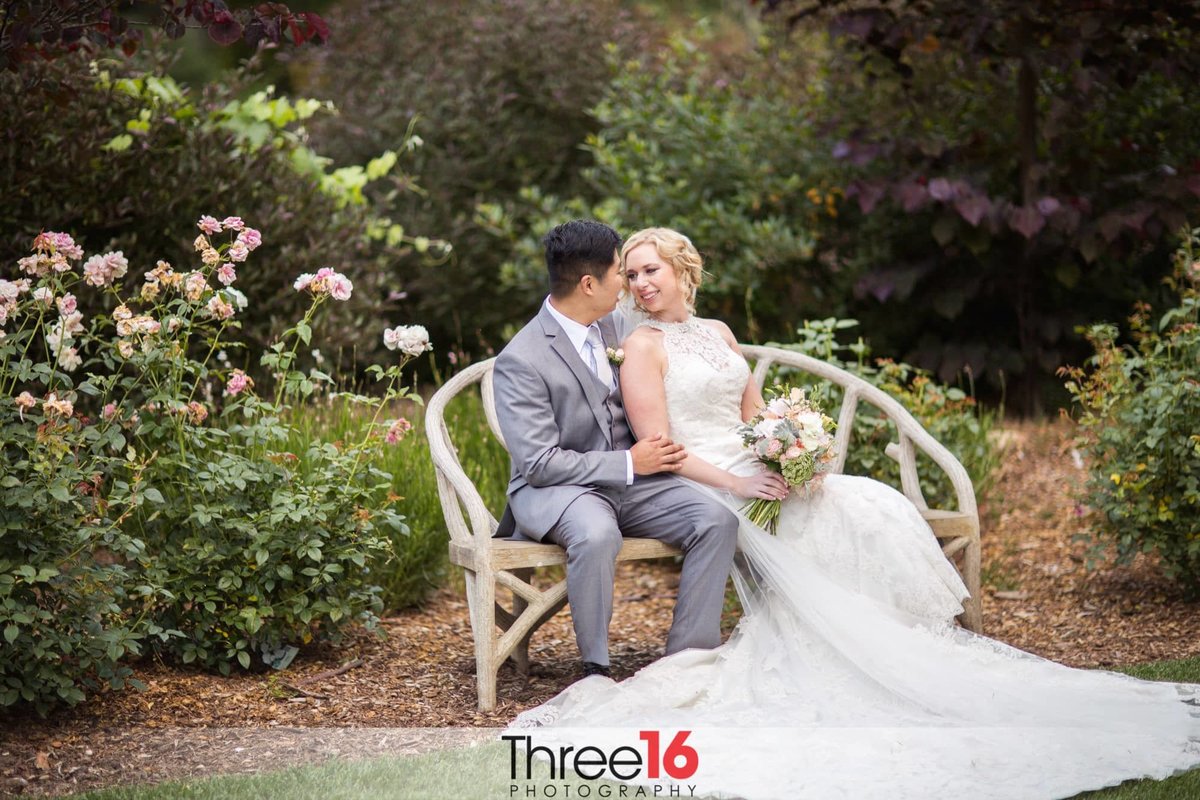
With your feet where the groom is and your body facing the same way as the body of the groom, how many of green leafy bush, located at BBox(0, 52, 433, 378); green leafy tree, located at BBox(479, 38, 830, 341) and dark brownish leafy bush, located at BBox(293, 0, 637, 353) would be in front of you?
0

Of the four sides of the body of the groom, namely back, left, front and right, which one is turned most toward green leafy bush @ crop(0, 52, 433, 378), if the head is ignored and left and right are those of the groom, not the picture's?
back

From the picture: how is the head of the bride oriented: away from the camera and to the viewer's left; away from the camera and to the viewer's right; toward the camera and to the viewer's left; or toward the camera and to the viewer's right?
toward the camera and to the viewer's left

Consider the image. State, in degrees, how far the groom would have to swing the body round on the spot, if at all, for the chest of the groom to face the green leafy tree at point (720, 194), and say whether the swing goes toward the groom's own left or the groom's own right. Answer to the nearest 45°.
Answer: approximately 135° to the groom's own left

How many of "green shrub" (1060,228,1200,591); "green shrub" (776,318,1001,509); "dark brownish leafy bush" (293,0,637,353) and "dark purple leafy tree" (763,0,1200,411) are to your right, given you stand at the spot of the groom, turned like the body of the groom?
0

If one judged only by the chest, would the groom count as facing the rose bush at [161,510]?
no

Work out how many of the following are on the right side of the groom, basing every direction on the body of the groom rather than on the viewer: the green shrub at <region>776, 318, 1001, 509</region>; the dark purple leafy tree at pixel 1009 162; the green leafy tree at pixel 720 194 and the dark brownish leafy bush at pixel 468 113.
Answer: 0

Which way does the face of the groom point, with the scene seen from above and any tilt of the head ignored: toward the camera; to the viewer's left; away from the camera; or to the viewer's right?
to the viewer's right

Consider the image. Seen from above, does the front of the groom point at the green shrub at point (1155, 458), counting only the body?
no

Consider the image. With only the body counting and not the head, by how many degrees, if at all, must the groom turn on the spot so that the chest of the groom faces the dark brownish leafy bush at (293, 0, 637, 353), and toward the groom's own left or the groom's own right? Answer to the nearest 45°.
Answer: approximately 135° to the groom's own left

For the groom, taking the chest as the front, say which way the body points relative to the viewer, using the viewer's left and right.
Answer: facing the viewer and to the right of the viewer

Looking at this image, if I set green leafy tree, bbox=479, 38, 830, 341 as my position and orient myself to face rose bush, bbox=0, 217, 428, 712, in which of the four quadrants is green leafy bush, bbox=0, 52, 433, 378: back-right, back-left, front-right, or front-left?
front-right

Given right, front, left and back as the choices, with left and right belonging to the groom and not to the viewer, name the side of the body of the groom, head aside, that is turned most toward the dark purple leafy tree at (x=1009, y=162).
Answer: left

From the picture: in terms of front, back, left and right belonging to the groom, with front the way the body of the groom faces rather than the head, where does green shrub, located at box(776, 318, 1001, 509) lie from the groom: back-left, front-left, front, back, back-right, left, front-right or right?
left

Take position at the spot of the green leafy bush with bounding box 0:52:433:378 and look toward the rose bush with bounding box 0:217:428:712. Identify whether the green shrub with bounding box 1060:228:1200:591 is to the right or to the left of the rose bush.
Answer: left
